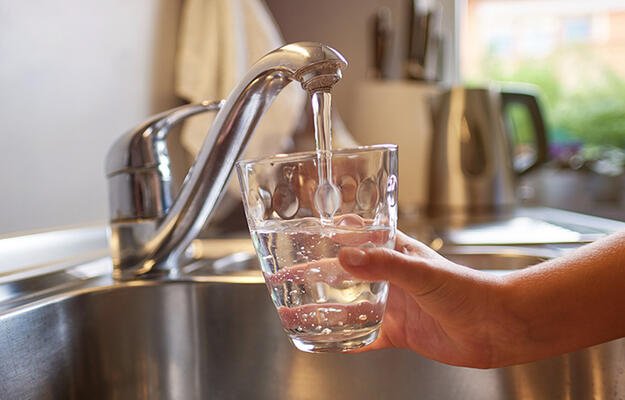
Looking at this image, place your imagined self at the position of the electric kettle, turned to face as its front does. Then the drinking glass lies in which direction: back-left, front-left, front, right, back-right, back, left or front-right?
left

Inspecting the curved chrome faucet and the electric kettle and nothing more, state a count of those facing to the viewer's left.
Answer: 1

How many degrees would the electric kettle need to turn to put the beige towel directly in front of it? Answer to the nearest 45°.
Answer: approximately 45° to its left

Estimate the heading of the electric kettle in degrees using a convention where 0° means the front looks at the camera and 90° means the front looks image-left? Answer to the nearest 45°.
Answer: approximately 90°

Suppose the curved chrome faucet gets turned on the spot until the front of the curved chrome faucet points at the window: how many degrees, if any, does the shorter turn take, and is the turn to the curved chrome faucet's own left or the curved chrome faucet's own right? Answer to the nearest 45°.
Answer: approximately 45° to the curved chrome faucet's own left

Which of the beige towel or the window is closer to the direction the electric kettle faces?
the beige towel

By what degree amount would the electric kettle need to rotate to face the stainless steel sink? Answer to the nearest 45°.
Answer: approximately 90° to its left

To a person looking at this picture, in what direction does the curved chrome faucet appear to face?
facing to the right of the viewer
